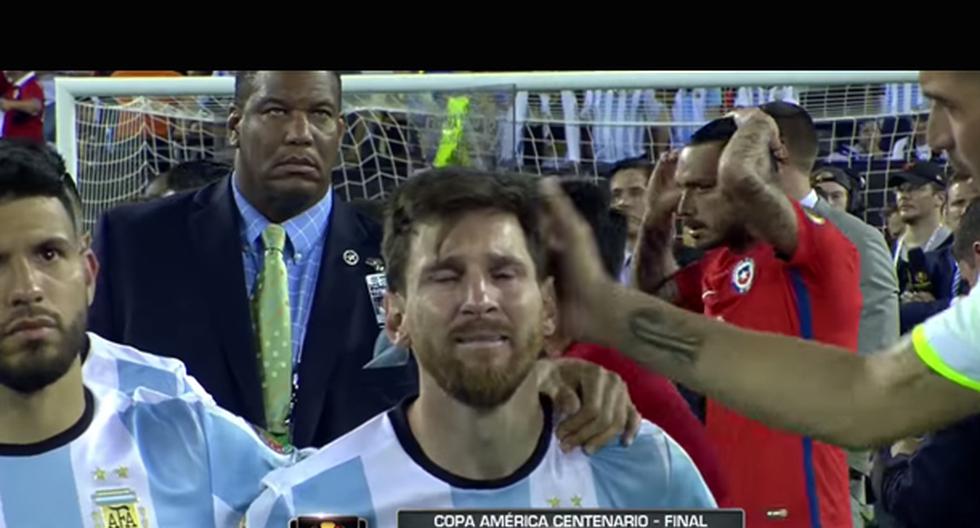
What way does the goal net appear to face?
toward the camera

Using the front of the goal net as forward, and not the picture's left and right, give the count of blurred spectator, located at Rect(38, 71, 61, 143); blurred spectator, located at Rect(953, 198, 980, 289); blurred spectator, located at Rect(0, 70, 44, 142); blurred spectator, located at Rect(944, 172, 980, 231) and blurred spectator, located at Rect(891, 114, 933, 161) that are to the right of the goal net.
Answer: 2

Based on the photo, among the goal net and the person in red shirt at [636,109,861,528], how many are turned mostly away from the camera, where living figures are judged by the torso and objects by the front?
0

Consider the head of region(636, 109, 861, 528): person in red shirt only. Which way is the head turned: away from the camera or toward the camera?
toward the camera

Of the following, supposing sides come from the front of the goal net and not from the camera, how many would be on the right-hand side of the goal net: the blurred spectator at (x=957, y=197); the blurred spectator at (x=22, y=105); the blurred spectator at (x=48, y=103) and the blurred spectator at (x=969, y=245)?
2

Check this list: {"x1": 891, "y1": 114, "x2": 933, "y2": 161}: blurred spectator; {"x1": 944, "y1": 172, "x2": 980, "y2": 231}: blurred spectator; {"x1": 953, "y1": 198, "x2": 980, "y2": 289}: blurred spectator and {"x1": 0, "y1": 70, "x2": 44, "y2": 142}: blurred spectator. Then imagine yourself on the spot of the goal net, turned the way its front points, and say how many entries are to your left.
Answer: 3

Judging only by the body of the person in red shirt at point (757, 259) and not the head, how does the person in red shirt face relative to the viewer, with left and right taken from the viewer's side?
facing the viewer and to the left of the viewer

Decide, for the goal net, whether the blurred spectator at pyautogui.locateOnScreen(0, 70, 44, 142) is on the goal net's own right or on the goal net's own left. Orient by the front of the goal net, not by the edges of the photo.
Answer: on the goal net's own right
